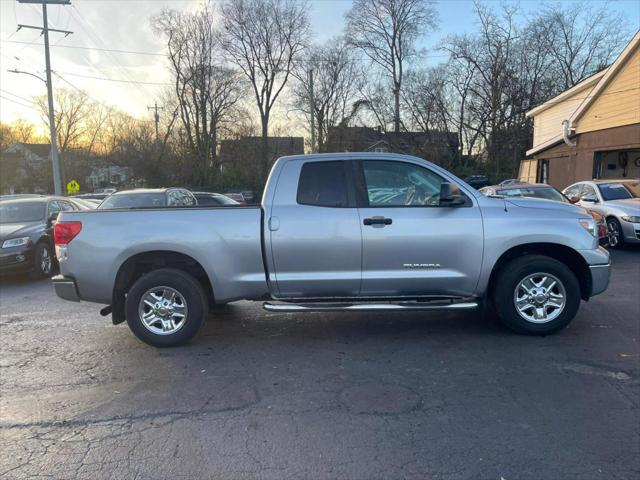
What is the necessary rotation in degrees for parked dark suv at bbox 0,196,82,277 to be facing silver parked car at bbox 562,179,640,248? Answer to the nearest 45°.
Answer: approximately 90° to its left

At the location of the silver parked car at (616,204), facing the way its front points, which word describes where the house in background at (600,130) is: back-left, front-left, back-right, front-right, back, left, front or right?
back-left

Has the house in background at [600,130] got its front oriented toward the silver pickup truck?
yes

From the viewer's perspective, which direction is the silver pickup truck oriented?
to the viewer's right

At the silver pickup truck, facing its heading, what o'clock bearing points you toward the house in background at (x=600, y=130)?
The house in background is roughly at 10 o'clock from the silver pickup truck.

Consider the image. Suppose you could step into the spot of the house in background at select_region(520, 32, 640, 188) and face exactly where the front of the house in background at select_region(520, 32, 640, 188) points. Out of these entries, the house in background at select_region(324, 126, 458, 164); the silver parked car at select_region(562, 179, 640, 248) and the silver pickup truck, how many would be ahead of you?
2

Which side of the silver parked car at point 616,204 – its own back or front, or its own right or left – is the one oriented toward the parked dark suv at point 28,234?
right

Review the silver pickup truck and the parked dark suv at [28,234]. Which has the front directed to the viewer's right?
the silver pickup truck

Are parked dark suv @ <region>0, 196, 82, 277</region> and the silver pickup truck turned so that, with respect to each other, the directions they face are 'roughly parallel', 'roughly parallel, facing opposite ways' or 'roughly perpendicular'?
roughly perpendicular

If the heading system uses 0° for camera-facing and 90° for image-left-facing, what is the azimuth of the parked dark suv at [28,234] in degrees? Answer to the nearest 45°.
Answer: approximately 45°
